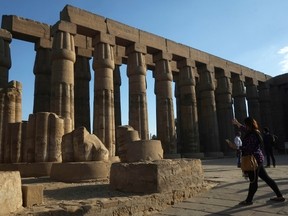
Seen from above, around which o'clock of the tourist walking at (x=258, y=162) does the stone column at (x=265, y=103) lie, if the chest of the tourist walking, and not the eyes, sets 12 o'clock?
The stone column is roughly at 3 o'clock from the tourist walking.

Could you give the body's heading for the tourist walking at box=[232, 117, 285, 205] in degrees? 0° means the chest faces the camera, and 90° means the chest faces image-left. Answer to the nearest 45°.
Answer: approximately 90°

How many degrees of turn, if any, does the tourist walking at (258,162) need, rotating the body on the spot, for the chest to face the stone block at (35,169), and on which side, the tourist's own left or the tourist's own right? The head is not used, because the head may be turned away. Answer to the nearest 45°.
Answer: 0° — they already face it

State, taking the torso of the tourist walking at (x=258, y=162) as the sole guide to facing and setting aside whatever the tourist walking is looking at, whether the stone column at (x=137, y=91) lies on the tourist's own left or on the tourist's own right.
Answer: on the tourist's own right

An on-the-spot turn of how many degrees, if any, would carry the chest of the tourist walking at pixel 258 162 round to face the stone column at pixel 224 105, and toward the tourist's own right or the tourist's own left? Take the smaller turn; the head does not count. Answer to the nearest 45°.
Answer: approximately 90° to the tourist's own right
